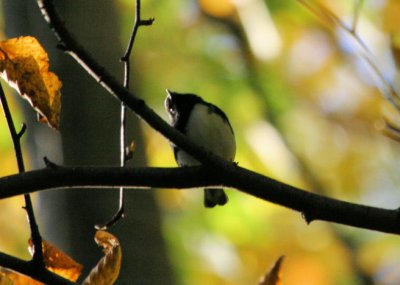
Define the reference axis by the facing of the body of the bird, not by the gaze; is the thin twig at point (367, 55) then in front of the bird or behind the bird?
behind

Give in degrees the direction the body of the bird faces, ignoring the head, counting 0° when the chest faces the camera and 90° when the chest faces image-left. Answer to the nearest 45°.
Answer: approximately 90°

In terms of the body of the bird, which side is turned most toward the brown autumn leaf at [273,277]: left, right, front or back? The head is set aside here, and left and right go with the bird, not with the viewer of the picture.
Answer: left
